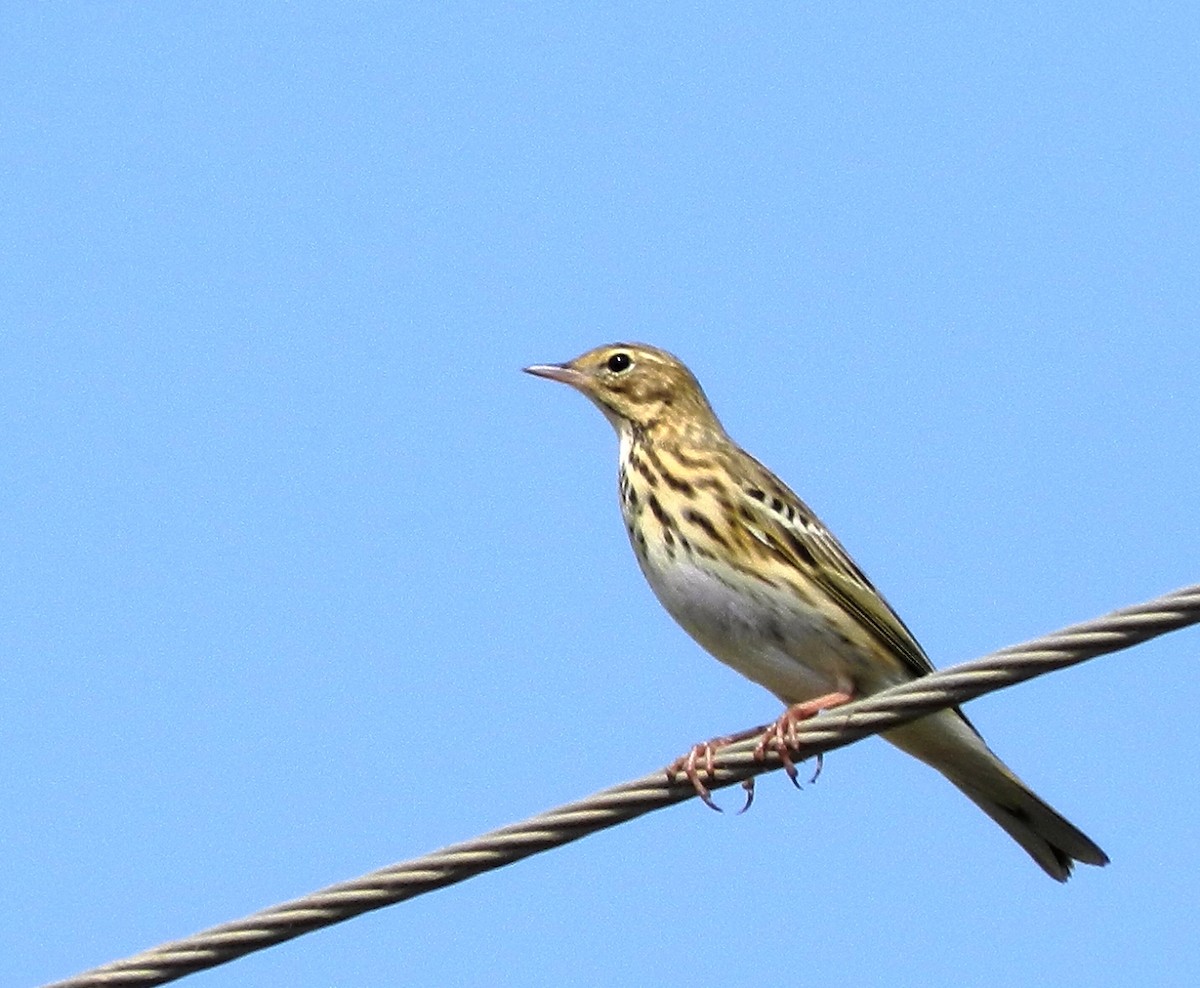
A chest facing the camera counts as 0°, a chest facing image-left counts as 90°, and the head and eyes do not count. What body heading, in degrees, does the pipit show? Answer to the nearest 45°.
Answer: approximately 90°
